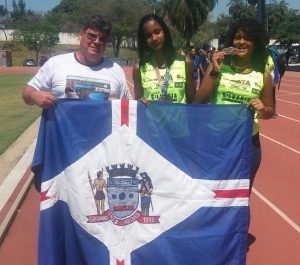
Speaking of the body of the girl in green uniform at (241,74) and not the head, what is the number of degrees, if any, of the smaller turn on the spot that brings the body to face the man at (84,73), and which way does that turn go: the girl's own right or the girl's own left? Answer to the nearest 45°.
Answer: approximately 45° to the girl's own right

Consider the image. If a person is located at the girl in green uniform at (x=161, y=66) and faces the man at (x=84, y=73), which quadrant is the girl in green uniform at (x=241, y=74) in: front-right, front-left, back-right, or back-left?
back-left

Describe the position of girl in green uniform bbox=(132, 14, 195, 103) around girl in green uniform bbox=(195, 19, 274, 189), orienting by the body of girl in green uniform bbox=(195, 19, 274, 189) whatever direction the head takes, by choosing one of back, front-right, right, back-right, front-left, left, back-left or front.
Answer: right

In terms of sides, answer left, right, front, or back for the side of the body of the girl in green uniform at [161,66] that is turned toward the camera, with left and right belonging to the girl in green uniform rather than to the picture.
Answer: front

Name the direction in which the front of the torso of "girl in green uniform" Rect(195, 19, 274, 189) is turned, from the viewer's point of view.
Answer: toward the camera

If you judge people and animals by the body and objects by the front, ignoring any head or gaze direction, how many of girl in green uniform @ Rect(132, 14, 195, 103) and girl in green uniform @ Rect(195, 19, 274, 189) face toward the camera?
2

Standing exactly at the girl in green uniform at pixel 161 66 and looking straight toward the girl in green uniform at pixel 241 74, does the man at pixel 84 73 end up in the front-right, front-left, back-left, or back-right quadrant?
back-right

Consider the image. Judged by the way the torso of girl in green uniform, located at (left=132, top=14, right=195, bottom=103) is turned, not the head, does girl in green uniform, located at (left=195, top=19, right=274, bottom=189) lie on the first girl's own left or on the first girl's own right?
on the first girl's own left

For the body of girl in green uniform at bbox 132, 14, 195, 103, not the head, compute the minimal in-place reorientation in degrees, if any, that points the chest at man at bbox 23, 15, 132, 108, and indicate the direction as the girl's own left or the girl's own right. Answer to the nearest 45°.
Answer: approximately 45° to the girl's own right
